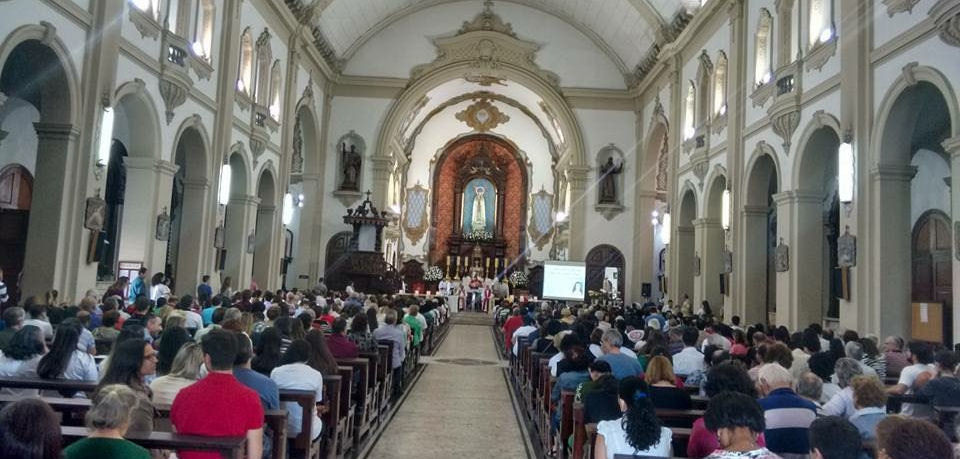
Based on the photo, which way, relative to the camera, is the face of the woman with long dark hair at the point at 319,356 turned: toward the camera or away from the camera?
away from the camera

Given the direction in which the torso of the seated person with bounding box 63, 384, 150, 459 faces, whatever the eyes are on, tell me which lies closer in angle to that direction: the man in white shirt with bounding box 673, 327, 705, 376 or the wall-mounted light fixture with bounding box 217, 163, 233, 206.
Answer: the wall-mounted light fixture

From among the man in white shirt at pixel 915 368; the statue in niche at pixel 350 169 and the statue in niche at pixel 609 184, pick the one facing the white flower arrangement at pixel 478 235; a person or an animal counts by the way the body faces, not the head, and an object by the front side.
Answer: the man in white shirt

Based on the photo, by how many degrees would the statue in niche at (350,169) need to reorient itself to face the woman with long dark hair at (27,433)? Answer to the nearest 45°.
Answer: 0° — it already faces them

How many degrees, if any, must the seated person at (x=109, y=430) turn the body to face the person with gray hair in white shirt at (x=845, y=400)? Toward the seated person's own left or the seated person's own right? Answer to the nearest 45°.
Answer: approximately 90° to the seated person's own right

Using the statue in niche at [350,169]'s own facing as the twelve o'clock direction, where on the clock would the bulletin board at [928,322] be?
The bulletin board is roughly at 11 o'clock from the statue in niche.

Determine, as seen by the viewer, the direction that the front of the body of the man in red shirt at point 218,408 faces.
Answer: away from the camera

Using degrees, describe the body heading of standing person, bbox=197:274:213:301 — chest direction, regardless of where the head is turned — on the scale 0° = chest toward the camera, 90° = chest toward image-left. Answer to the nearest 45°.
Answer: approximately 180°

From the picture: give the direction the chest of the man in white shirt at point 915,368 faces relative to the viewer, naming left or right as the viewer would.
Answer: facing away from the viewer and to the left of the viewer

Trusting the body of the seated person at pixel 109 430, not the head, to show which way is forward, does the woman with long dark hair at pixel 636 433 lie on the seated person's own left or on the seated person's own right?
on the seated person's own right

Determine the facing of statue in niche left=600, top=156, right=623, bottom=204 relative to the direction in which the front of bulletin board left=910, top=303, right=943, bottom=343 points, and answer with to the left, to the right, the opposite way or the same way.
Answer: to the left

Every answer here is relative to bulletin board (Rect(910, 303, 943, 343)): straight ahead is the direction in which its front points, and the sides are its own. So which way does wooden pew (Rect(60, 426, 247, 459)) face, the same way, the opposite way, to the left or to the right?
to the right
